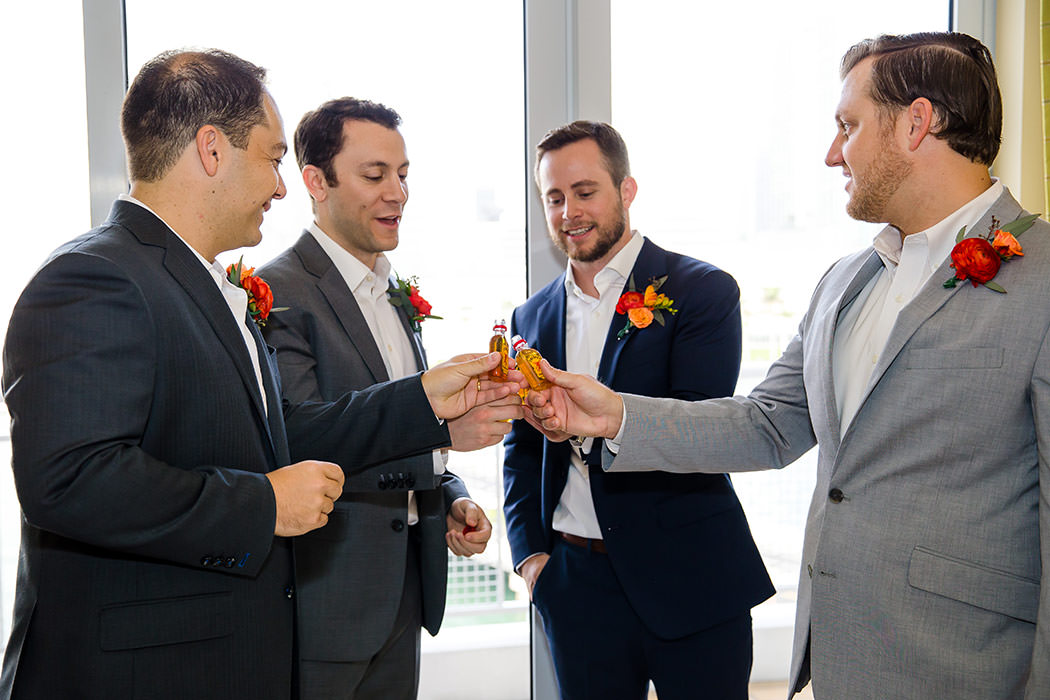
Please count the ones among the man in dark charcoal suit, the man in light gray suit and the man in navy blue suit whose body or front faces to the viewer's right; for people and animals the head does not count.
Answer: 1

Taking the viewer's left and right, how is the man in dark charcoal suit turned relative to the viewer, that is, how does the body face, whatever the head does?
facing to the right of the viewer

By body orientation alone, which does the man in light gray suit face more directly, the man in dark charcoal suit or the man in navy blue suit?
the man in dark charcoal suit

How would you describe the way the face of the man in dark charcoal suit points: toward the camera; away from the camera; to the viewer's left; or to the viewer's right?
to the viewer's right

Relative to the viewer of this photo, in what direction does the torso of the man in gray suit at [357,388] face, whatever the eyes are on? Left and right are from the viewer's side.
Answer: facing the viewer and to the right of the viewer

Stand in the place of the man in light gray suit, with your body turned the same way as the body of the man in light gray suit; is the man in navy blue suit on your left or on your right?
on your right

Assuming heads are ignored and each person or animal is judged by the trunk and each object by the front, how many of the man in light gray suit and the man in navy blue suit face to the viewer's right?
0

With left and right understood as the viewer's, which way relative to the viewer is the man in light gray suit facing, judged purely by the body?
facing the viewer and to the left of the viewer

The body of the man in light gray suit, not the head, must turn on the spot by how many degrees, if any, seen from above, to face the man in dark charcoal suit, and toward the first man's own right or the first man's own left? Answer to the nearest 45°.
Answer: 0° — they already face them

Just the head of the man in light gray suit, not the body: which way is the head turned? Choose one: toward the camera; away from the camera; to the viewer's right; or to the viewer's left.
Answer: to the viewer's left

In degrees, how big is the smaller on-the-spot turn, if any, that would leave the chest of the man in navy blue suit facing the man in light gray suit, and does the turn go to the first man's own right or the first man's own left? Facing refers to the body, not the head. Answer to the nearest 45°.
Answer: approximately 90° to the first man's own left
